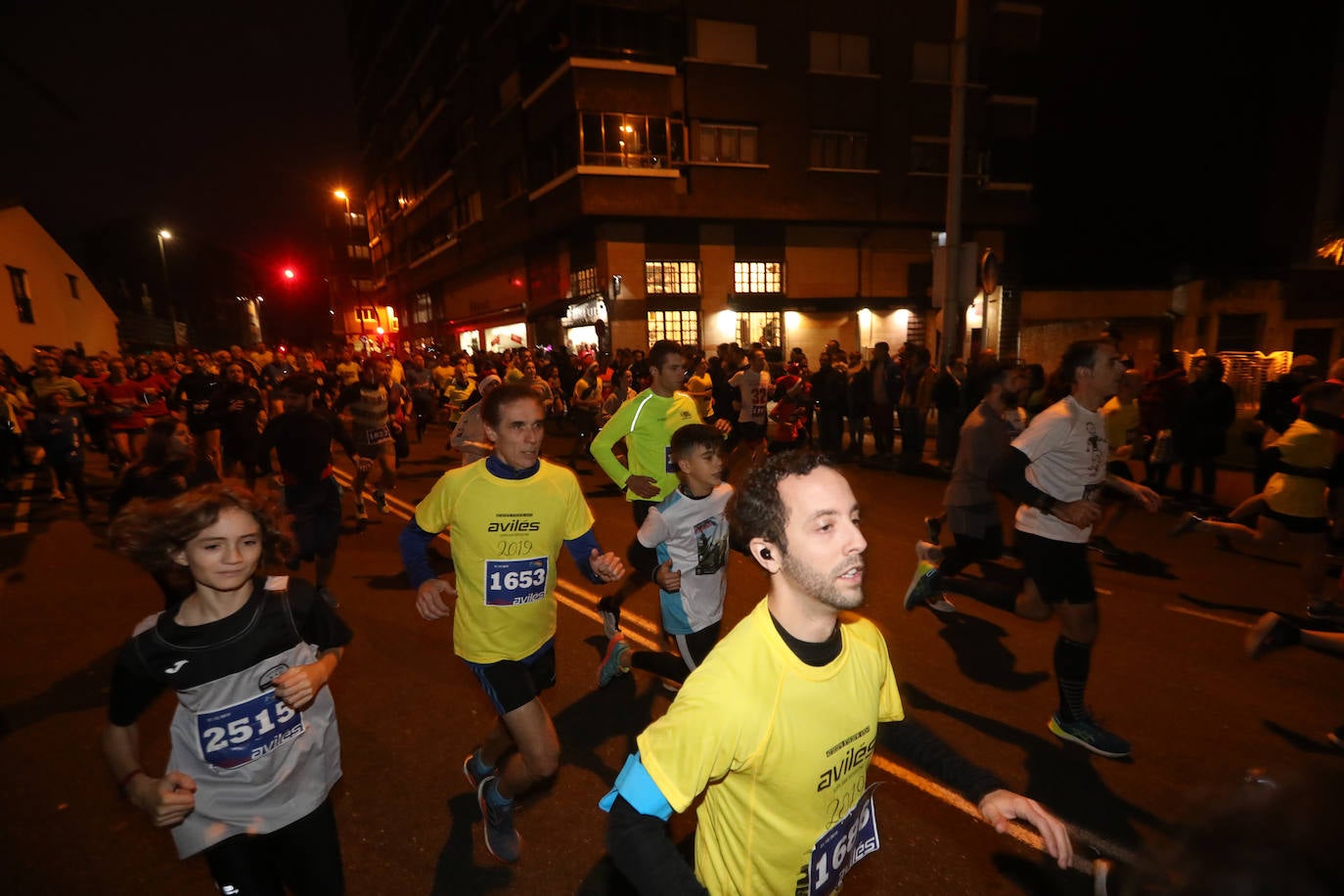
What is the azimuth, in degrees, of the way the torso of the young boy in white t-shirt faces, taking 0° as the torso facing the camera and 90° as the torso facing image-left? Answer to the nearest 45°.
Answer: approximately 315°

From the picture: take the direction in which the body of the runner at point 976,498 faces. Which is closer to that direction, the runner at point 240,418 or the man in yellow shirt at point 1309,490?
the man in yellow shirt

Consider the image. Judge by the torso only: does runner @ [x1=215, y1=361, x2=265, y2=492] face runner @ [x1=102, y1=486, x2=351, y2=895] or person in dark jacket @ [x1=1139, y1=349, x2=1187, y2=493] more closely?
the runner

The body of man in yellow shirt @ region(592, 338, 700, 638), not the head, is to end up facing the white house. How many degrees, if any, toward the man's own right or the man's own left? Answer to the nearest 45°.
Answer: approximately 180°

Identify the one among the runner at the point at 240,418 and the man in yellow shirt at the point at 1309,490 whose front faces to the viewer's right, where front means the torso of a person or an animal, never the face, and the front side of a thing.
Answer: the man in yellow shirt

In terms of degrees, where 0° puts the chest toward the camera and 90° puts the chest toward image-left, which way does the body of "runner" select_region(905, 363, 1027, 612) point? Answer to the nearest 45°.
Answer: approximately 270°

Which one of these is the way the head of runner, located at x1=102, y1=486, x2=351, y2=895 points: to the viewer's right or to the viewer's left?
to the viewer's right

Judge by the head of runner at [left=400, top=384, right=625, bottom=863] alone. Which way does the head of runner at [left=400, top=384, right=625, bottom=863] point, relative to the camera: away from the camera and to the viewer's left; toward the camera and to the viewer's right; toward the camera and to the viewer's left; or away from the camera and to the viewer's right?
toward the camera and to the viewer's right
